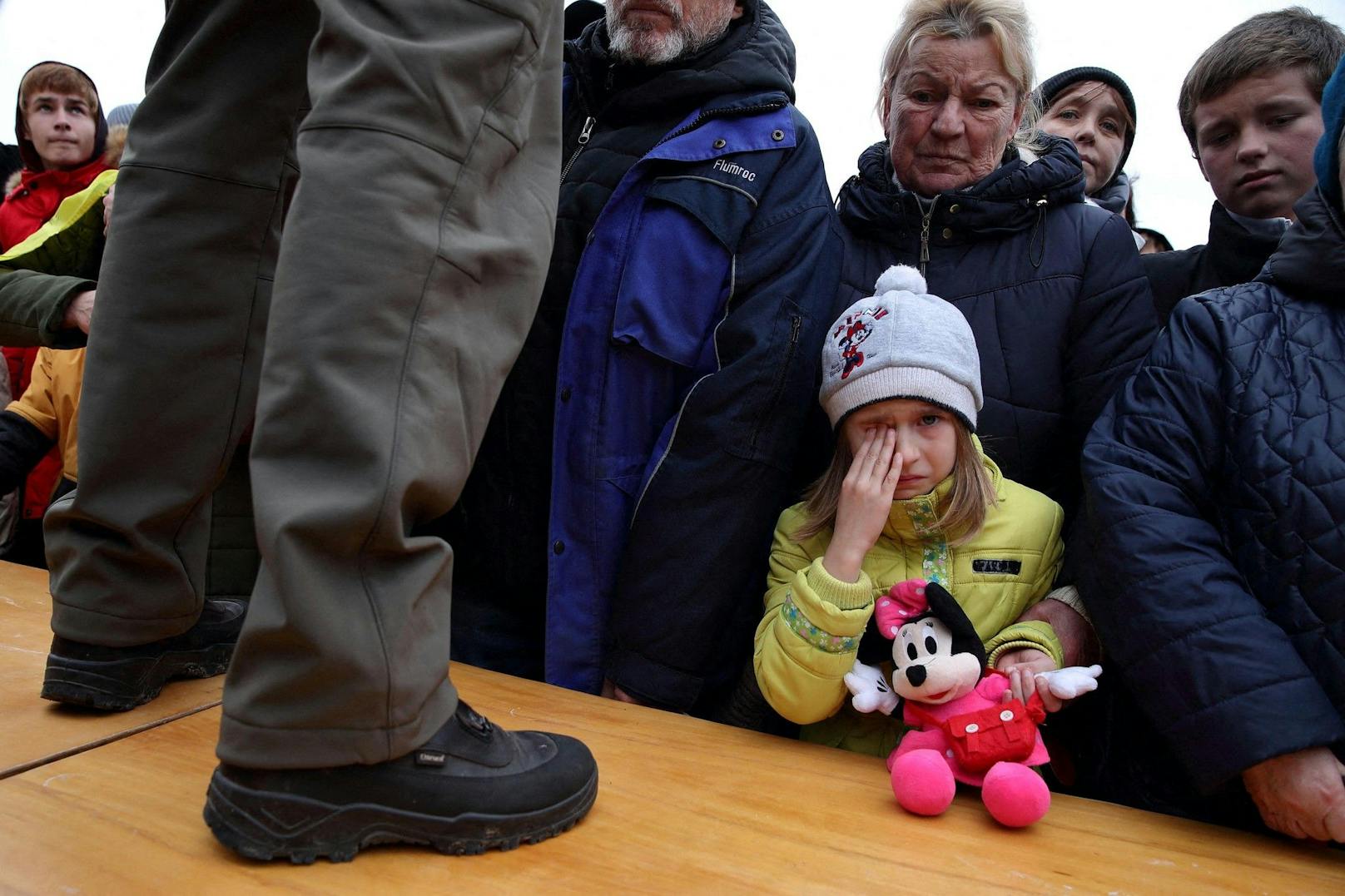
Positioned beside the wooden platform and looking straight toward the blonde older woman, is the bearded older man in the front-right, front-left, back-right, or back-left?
front-left

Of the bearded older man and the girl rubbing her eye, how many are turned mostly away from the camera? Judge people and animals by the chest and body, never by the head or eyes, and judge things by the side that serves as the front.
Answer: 0

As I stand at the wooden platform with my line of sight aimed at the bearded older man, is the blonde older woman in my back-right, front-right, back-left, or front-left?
front-right

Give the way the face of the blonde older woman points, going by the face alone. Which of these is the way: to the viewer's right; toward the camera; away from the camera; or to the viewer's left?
toward the camera

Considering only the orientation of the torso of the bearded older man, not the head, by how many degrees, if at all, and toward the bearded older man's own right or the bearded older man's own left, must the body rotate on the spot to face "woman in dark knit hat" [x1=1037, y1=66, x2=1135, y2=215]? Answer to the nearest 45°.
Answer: approximately 180°

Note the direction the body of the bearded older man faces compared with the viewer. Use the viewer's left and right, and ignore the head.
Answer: facing the viewer and to the left of the viewer

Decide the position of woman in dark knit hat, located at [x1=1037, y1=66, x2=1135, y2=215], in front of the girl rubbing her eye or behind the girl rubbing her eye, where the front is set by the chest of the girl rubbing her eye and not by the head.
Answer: behind

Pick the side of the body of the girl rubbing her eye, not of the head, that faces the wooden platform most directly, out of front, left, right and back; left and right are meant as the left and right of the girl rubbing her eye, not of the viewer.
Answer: front

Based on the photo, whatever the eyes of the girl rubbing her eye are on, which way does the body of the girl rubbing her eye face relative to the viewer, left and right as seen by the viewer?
facing the viewer
